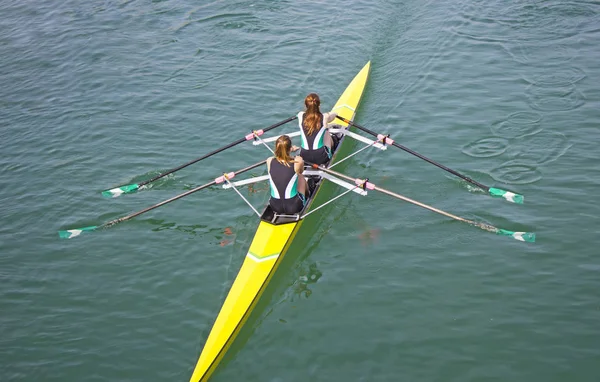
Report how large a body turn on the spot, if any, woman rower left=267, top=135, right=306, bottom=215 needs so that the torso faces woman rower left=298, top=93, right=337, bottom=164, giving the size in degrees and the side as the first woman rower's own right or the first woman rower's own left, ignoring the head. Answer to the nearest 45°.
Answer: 0° — they already face them

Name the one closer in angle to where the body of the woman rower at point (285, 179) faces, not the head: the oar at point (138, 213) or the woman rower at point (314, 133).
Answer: the woman rower

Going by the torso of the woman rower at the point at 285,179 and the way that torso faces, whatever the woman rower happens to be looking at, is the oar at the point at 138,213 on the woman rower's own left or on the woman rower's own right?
on the woman rower's own left

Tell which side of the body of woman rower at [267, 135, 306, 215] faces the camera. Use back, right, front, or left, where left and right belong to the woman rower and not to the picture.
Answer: back
